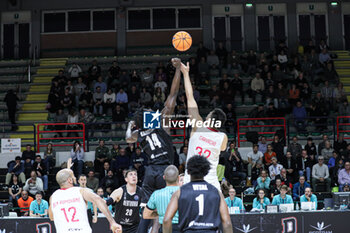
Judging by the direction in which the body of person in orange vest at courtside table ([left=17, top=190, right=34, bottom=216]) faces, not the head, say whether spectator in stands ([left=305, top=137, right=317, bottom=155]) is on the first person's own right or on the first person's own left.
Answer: on the first person's own left

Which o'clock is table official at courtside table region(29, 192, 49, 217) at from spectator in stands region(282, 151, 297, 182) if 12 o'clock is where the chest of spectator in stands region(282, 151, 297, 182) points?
table official at courtside table region(29, 192, 49, 217) is roughly at 2 o'clock from spectator in stands region(282, 151, 297, 182).

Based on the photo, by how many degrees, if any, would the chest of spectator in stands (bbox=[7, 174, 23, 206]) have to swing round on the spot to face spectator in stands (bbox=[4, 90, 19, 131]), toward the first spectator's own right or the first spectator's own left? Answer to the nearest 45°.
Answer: approximately 180°

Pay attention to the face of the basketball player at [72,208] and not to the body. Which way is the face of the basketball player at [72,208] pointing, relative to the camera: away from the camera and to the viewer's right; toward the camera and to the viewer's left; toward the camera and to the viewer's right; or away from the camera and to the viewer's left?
away from the camera and to the viewer's right
